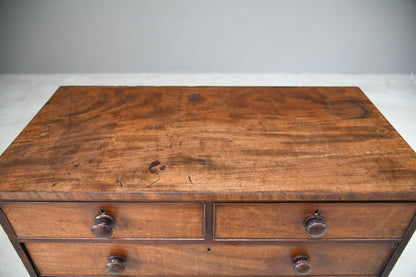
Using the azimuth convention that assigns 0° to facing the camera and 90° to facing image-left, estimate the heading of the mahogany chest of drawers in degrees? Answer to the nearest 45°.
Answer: approximately 0°
